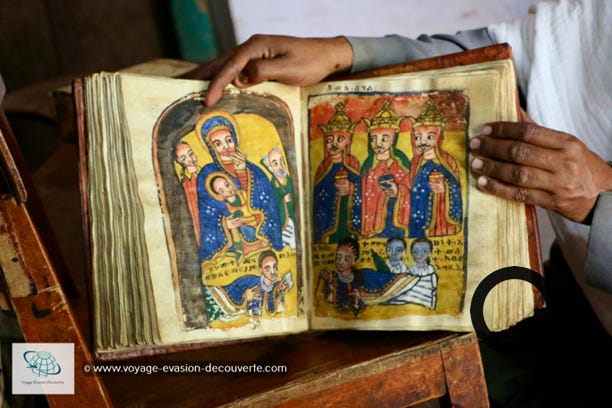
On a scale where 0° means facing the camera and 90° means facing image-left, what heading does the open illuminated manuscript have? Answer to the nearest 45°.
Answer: approximately 0°
